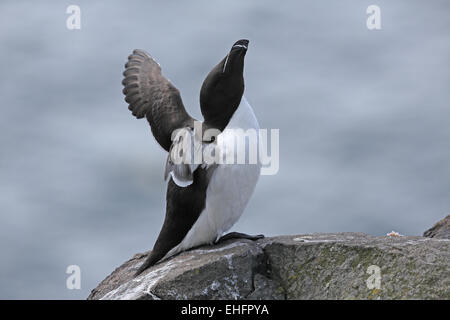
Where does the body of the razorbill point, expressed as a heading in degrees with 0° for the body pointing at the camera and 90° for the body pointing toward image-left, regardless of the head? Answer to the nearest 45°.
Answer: approximately 270°
